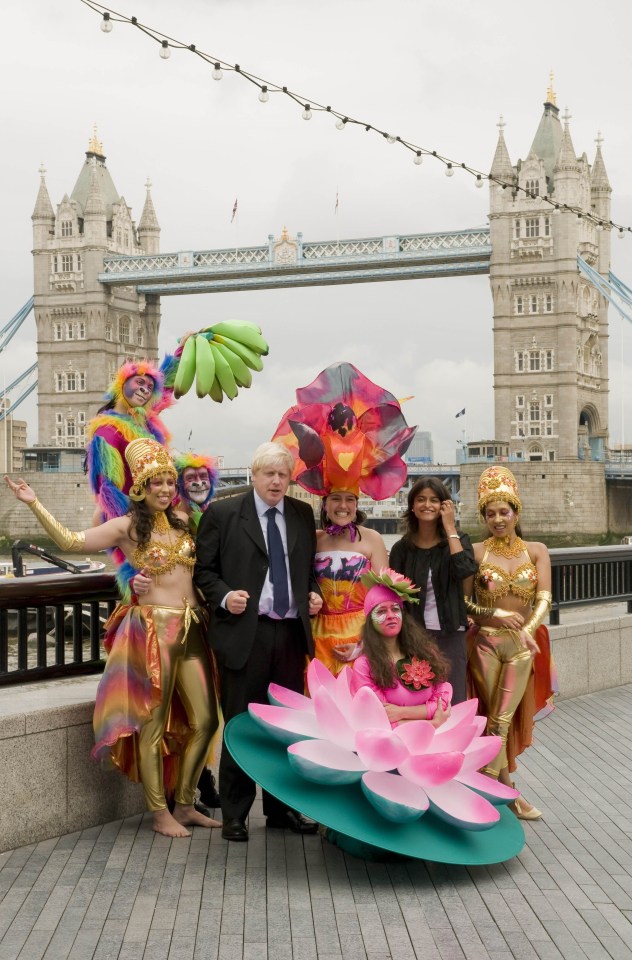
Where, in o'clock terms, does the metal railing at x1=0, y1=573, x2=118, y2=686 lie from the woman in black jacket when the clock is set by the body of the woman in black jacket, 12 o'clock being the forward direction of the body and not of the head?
The metal railing is roughly at 3 o'clock from the woman in black jacket.

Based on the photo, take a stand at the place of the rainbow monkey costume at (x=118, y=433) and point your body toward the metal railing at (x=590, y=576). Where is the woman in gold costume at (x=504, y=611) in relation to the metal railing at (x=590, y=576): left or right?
right

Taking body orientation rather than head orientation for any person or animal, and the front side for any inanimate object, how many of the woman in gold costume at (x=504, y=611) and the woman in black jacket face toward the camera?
2

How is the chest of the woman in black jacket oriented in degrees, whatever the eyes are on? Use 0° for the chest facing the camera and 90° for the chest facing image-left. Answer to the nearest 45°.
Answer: approximately 0°

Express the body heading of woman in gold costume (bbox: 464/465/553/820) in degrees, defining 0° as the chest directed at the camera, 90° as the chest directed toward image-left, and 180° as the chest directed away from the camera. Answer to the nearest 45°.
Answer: approximately 0°

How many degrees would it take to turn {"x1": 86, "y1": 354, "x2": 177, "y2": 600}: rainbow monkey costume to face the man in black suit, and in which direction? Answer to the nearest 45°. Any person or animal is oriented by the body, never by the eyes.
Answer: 0° — it already faces them

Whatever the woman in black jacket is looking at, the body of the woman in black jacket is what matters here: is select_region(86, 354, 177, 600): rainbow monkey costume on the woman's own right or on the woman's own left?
on the woman's own right

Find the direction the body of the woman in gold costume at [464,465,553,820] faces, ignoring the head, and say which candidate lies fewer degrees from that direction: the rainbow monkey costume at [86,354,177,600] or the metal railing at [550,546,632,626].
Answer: the rainbow monkey costume
